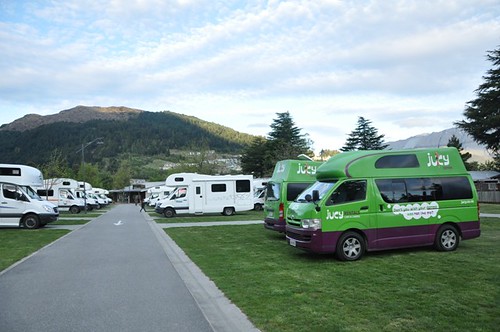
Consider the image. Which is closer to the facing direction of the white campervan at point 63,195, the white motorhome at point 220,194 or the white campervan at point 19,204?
the white motorhome

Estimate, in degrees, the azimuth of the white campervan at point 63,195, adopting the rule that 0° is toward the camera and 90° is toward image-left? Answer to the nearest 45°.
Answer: approximately 270°

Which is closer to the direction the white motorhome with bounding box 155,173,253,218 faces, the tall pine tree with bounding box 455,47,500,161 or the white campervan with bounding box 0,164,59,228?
the white campervan

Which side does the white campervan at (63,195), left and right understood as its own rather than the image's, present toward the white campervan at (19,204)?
right

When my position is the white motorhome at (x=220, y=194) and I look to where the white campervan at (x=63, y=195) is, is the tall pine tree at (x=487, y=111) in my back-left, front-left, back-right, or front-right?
back-right

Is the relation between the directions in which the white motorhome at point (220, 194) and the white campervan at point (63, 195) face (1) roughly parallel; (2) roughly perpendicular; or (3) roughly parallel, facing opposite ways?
roughly parallel, facing opposite ways

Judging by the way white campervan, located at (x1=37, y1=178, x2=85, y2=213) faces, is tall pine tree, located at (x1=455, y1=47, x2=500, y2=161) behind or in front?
in front

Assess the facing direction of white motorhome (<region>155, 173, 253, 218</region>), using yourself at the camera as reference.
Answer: facing to the left of the viewer

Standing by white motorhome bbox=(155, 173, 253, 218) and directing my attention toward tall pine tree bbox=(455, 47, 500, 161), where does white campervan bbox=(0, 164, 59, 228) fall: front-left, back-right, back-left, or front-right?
back-right

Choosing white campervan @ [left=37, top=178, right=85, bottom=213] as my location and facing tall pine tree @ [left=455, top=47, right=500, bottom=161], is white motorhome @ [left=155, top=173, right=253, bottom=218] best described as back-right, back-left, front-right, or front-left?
front-right

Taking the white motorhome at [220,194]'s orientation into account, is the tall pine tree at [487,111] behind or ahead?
behind
